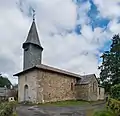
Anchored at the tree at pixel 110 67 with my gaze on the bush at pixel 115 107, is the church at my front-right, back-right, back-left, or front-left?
front-right

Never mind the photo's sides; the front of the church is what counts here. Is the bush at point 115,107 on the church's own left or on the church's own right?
on the church's own left

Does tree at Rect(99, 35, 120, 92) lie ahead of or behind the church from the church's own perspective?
behind

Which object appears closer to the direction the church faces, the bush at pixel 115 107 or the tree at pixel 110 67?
the bush

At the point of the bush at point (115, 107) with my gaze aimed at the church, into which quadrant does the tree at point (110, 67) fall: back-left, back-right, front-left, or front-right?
front-right

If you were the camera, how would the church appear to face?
facing the viewer and to the left of the viewer

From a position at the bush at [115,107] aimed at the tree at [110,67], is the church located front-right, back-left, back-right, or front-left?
front-left
